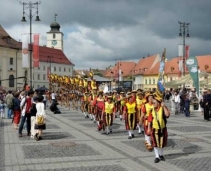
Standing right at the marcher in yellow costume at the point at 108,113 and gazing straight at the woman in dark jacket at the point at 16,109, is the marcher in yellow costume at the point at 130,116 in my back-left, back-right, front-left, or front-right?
back-left

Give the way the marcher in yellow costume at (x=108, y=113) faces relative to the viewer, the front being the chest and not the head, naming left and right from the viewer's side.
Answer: facing the viewer

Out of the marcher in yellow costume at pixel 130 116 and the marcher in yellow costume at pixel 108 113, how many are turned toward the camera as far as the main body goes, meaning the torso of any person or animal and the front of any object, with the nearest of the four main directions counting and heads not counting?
2

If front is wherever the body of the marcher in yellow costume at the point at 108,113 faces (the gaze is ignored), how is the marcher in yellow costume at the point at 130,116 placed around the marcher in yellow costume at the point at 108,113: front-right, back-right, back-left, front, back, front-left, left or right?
front-left

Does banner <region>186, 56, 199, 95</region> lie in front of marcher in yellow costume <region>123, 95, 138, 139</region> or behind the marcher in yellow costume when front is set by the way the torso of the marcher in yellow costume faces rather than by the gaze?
behind

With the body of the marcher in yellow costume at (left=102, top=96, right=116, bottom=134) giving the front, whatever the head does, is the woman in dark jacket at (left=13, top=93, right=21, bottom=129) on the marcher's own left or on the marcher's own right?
on the marcher's own right

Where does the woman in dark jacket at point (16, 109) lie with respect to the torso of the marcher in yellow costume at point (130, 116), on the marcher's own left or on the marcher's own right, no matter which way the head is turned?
on the marcher's own right

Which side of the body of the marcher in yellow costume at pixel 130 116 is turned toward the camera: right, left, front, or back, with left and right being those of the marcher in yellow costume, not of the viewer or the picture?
front

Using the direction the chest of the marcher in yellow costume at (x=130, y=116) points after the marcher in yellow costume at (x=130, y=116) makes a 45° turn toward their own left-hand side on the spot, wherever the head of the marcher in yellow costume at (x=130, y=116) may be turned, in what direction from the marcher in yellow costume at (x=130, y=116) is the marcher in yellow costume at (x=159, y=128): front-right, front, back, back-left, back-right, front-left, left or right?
front-right

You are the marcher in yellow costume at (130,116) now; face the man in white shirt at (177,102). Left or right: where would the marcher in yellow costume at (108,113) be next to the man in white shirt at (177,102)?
left

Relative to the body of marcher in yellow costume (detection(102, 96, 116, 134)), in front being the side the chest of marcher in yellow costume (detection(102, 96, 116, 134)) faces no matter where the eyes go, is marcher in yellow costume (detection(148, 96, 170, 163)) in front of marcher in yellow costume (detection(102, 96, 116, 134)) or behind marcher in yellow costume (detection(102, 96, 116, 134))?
in front

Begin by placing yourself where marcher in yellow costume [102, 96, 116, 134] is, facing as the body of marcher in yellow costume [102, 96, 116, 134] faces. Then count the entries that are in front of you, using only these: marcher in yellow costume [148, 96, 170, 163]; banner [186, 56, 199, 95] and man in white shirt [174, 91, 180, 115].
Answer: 1
